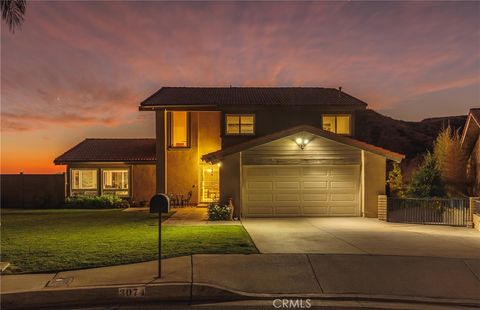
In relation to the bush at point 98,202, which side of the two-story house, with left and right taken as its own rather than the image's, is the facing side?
right

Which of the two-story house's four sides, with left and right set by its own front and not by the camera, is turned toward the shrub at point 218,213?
front

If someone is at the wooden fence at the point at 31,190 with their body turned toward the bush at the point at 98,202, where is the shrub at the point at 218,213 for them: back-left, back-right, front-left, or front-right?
front-right

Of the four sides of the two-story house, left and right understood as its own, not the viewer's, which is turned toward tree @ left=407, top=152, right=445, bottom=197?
left

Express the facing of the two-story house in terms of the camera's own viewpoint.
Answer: facing the viewer

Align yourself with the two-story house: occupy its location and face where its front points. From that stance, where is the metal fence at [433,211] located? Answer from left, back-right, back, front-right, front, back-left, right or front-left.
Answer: front-left

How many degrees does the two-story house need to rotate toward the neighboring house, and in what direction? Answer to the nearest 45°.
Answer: approximately 90° to its left

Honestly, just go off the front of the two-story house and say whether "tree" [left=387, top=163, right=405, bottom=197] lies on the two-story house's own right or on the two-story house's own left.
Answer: on the two-story house's own left

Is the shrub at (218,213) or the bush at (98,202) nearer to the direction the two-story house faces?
the shrub
